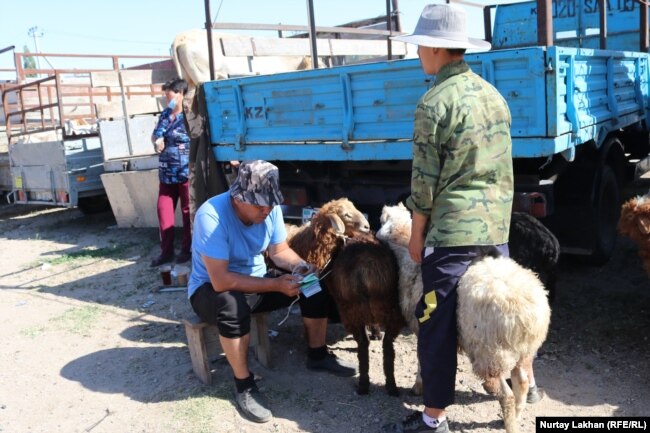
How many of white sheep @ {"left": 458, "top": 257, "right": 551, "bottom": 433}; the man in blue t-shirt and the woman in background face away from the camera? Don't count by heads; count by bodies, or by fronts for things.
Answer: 1

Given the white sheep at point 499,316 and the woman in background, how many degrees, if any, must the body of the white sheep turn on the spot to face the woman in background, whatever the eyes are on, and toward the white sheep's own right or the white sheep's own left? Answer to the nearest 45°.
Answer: approximately 45° to the white sheep's own left

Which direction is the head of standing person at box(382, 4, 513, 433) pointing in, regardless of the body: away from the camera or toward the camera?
away from the camera

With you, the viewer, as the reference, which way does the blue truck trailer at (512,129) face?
facing away from the viewer and to the right of the viewer

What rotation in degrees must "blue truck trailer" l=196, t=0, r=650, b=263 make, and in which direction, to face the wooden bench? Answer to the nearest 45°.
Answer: approximately 180°

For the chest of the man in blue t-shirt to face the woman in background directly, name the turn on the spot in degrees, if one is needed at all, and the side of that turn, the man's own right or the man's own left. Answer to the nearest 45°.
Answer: approximately 135° to the man's own left

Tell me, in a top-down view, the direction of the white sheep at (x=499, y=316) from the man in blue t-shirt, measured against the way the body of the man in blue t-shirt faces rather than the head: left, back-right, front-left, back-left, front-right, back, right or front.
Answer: front

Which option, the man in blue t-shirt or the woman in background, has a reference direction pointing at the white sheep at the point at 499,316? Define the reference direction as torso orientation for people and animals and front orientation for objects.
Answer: the man in blue t-shirt

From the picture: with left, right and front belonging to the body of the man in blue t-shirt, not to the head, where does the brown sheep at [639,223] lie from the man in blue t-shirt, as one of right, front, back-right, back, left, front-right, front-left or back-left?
front-left
